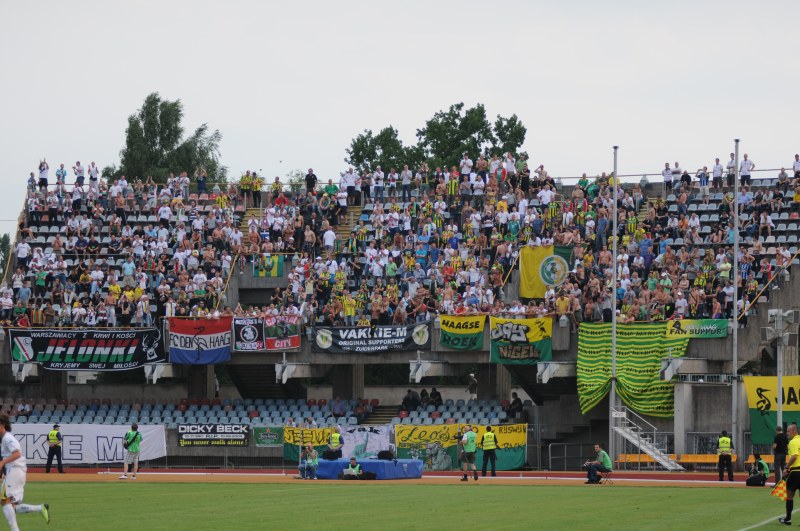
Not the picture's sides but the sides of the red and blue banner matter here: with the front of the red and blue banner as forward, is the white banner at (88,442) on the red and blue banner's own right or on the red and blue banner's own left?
on the red and blue banner's own right

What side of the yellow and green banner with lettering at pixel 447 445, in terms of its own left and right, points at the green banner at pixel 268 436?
right

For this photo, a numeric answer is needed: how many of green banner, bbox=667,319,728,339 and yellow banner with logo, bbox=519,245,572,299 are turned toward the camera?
2

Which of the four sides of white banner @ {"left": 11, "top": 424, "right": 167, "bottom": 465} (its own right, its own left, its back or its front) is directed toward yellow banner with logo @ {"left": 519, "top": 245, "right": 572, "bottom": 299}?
left

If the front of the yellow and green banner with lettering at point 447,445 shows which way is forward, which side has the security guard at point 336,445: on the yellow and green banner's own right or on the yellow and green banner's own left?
on the yellow and green banner's own right

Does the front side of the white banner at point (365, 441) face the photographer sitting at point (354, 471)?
yes
